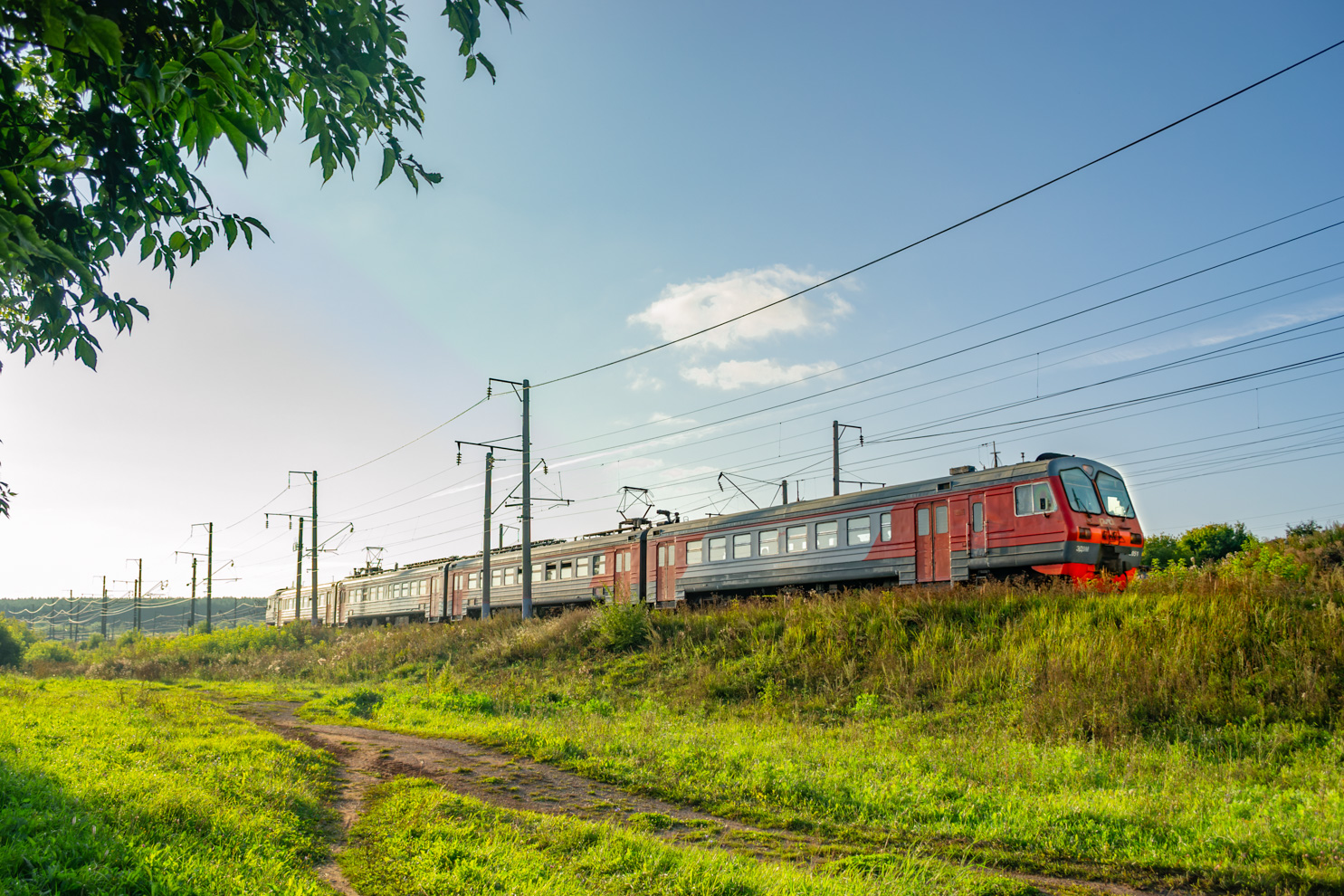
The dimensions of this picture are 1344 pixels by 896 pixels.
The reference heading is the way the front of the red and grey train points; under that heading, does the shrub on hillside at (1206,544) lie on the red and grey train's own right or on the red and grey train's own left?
on the red and grey train's own left

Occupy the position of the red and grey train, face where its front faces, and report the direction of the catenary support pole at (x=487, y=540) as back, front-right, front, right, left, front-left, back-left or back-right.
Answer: back

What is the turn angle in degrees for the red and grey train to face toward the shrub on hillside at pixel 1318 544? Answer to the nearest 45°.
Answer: approximately 45° to its left

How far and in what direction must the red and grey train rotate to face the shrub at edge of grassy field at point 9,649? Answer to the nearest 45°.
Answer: approximately 180°

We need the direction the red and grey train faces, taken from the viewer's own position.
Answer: facing the viewer and to the right of the viewer
